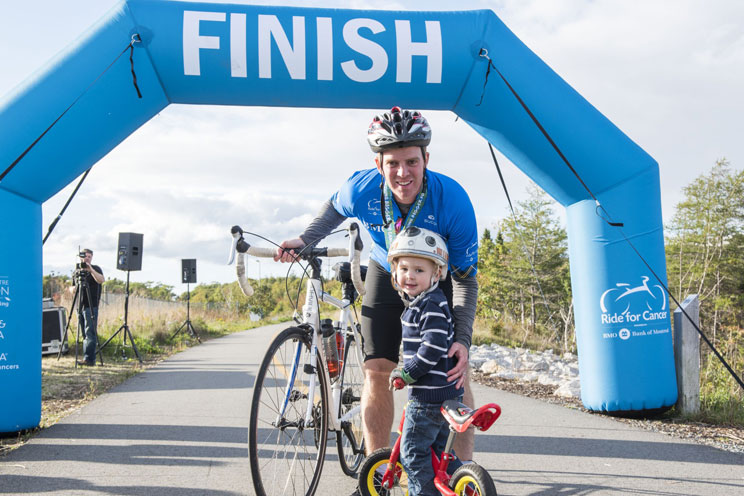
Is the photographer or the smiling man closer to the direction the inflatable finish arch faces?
the smiling man

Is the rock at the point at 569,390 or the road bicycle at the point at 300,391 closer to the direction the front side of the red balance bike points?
the road bicycle

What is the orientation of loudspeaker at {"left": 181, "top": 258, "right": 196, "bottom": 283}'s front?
toward the camera

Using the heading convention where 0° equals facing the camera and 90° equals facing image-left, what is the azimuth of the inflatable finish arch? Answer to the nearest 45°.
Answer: approximately 0°

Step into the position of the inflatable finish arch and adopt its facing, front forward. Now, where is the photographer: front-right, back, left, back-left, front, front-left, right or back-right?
back-right

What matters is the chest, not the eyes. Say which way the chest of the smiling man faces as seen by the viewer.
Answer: toward the camera

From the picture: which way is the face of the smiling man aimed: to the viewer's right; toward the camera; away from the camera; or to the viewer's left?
toward the camera

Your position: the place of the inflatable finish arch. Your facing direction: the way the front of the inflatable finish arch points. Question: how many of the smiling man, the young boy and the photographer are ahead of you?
2

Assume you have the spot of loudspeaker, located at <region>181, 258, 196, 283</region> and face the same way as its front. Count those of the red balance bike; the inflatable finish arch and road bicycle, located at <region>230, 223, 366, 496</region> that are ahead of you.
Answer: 3

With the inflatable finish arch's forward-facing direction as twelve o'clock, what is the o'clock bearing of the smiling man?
The smiling man is roughly at 12 o'clock from the inflatable finish arch.

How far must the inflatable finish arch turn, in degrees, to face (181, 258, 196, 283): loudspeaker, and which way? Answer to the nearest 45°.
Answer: approximately 180°

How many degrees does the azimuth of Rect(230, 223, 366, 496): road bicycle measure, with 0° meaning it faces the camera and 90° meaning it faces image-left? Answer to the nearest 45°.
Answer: approximately 45°

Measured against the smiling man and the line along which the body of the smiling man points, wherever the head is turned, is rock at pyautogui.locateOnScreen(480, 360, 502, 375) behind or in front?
behind

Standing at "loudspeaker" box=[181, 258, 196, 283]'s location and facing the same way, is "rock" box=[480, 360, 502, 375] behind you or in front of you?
in front

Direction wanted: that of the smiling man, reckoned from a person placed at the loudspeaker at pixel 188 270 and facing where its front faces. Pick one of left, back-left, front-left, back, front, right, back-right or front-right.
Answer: front

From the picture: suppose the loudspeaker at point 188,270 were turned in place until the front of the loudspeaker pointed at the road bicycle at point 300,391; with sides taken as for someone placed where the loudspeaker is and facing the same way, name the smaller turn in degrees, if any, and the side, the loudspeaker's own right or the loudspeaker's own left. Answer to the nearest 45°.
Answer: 0° — it already faces it
